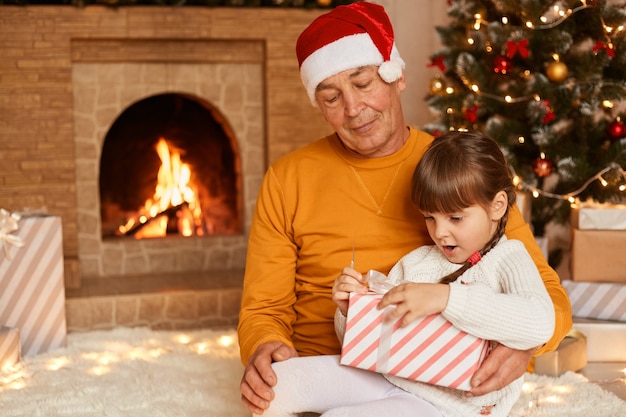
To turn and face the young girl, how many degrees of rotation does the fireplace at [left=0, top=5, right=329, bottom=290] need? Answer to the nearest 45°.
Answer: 0° — it already faces them

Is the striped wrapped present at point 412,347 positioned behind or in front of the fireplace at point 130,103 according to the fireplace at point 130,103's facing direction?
in front

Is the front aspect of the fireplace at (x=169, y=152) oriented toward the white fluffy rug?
yes

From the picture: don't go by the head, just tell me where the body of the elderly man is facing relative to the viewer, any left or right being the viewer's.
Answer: facing the viewer

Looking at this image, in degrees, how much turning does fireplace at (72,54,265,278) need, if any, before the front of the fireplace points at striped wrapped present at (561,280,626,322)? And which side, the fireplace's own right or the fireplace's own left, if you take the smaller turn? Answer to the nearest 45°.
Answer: approximately 45° to the fireplace's own left

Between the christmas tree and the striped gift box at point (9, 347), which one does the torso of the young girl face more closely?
the striped gift box

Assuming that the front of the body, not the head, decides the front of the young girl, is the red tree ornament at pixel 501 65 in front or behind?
behind

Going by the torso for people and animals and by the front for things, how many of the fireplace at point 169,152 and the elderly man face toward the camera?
2

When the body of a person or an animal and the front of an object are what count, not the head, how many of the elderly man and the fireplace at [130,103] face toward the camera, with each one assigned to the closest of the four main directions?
2

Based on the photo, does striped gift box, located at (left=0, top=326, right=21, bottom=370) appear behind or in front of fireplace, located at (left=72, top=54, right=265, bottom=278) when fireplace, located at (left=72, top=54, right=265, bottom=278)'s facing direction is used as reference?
in front

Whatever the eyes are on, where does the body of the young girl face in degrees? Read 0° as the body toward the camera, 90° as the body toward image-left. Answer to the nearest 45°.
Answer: approximately 45°

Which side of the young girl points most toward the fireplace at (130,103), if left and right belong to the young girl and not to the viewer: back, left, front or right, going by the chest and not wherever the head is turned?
right

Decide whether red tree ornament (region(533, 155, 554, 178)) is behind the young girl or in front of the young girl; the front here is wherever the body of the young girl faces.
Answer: behind

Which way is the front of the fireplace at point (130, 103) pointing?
toward the camera

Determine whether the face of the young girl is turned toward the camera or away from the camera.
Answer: toward the camera

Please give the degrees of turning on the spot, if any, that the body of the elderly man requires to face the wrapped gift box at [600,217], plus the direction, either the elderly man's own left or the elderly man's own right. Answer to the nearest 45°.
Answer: approximately 135° to the elderly man's own left
